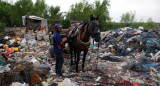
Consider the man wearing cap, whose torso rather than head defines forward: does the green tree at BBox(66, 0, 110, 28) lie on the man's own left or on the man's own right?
on the man's own left

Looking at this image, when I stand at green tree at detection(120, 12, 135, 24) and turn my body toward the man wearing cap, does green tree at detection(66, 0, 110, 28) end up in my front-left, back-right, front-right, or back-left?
front-right

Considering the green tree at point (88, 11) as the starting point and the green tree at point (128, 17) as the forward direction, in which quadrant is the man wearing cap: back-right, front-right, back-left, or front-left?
back-right

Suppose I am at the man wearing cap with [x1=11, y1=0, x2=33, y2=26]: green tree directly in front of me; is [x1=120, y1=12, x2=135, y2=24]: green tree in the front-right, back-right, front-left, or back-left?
front-right
